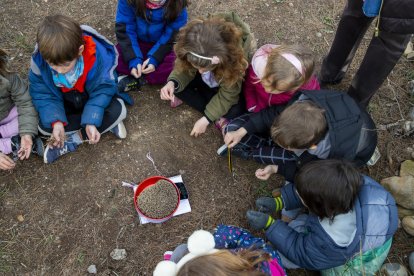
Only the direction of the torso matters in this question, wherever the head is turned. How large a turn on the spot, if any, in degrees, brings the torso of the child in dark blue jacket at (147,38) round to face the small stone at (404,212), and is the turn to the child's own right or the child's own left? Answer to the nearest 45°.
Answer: approximately 45° to the child's own left

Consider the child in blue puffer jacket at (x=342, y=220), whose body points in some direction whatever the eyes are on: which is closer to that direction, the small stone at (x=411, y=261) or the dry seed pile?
the dry seed pile

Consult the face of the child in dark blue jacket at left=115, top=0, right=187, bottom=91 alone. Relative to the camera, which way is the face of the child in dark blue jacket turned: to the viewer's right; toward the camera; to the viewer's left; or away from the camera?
toward the camera

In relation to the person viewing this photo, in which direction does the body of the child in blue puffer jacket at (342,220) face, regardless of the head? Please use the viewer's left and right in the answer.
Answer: facing to the left of the viewer

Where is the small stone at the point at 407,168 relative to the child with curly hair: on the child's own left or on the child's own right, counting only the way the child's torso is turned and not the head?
on the child's own left

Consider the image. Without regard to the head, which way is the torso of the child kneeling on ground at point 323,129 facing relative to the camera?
to the viewer's left

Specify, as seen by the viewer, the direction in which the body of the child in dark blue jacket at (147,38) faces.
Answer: toward the camera

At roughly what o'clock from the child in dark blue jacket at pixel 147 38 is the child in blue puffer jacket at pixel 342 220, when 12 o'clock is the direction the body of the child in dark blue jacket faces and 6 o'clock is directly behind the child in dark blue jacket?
The child in blue puffer jacket is roughly at 11 o'clock from the child in dark blue jacket.

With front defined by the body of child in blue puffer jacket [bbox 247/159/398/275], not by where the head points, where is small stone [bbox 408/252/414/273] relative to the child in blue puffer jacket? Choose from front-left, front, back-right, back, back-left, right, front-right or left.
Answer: back-right

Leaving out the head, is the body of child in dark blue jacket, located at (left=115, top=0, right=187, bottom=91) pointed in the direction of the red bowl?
yes

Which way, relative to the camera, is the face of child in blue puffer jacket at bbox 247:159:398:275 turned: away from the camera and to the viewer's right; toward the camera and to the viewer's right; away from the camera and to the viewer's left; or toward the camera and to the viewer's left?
away from the camera and to the viewer's left

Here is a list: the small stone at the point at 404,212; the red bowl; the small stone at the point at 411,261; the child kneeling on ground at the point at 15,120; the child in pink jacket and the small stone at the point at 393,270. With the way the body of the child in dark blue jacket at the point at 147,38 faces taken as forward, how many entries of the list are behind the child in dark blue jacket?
0

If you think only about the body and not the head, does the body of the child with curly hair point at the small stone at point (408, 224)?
no
